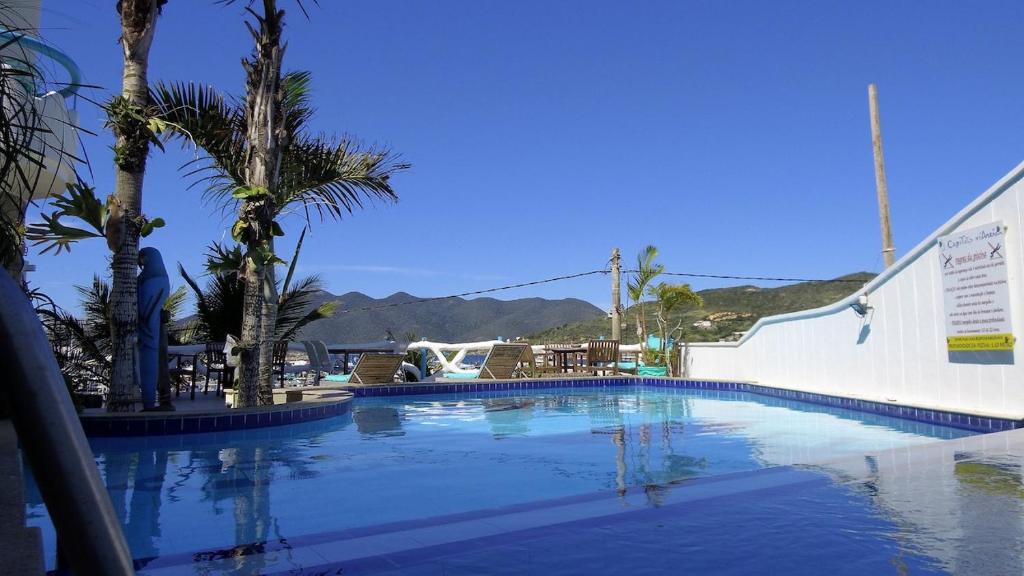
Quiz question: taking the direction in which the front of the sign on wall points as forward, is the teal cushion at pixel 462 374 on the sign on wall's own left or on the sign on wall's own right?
on the sign on wall's own right

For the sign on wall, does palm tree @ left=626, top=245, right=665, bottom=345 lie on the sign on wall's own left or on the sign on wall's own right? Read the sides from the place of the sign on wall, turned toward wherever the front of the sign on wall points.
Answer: on the sign on wall's own right

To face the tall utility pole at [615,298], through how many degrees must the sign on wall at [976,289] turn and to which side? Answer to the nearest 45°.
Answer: approximately 90° to its right

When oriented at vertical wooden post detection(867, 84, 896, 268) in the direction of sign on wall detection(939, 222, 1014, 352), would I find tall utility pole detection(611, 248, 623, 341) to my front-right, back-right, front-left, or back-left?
back-right

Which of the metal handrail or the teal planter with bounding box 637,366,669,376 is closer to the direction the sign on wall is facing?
the metal handrail

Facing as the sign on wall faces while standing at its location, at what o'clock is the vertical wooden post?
The vertical wooden post is roughly at 4 o'clock from the sign on wall.

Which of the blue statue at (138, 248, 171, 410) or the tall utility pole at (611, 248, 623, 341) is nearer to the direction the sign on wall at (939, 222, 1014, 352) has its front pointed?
the blue statue

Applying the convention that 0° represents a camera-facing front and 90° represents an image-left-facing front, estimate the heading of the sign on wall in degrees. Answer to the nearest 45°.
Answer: approximately 45°

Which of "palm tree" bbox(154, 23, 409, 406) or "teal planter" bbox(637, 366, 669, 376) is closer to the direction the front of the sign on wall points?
the palm tree

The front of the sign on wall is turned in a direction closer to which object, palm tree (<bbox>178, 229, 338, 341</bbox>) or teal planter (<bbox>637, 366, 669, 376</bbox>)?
the palm tree
